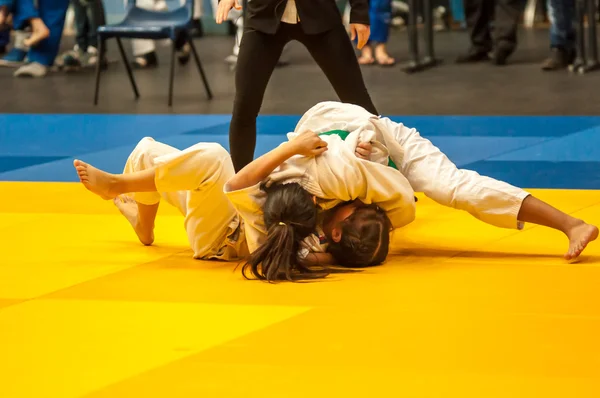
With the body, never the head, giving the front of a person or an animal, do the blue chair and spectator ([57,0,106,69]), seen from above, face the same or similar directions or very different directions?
same or similar directions

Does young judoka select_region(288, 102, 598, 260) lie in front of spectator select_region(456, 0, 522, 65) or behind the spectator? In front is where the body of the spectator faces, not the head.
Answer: in front

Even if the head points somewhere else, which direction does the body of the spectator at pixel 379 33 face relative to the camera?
toward the camera

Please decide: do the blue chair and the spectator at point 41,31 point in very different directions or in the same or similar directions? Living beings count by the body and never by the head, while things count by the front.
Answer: same or similar directions

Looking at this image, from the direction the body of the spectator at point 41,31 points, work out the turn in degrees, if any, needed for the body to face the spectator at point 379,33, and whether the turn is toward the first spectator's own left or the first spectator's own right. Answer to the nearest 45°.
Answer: approximately 135° to the first spectator's own left

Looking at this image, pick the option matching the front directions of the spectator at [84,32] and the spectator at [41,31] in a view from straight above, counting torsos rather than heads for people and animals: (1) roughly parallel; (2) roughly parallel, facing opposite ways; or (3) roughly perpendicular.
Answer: roughly parallel

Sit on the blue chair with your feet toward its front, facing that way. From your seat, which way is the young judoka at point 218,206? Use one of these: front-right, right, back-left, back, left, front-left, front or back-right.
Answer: front-left

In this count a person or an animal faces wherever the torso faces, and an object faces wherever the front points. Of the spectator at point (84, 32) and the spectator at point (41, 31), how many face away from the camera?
0

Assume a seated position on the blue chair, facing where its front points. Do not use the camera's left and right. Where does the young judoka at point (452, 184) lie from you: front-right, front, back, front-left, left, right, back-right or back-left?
front-left

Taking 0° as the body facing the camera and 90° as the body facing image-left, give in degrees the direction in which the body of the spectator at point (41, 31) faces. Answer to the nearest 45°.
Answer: approximately 45°

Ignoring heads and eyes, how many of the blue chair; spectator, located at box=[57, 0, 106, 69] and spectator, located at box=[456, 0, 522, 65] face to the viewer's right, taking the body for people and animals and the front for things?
0

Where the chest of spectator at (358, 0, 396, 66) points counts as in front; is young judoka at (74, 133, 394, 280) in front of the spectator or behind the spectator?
in front

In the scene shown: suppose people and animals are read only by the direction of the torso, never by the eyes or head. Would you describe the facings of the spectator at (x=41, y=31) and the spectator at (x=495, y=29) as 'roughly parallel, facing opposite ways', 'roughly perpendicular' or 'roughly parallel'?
roughly parallel

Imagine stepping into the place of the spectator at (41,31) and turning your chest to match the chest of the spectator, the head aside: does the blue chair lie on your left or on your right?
on your left

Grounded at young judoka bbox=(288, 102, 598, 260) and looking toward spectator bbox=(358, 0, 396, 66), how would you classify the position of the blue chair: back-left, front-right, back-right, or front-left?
front-left

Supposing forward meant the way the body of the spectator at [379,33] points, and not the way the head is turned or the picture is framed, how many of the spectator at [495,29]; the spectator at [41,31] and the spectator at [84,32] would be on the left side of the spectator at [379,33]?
1

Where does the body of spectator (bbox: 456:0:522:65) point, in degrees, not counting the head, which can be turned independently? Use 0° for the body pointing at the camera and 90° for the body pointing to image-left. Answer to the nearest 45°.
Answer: approximately 45°
